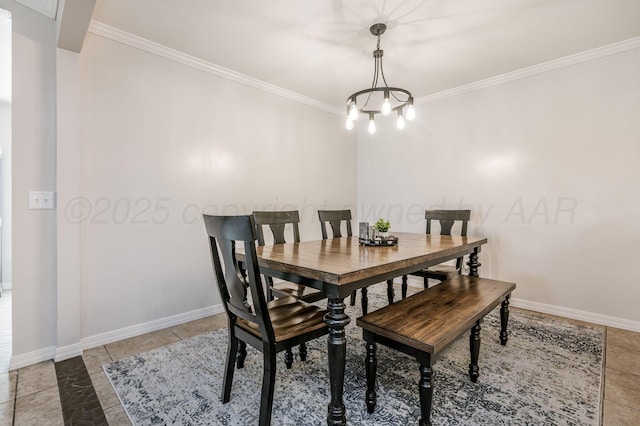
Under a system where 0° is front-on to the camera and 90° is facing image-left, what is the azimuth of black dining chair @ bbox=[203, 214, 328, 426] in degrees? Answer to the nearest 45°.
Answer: approximately 225°

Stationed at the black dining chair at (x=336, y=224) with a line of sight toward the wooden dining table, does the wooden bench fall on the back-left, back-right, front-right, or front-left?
front-left

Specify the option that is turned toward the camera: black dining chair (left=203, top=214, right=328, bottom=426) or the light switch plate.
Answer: the light switch plate

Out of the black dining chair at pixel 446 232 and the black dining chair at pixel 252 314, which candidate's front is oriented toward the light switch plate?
the black dining chair at pixel 446 232

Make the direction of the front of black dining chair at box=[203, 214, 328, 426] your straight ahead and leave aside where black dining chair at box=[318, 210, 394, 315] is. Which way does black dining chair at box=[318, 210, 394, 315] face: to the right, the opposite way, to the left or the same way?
to the right

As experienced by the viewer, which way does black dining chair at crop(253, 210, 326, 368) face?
facing the viewer and to the right of the viewer

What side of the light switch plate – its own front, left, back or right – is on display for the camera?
front

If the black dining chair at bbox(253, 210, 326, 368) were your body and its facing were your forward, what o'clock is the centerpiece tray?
The centerpiece tray is roughly at 11 o'clock from the black dining chair.

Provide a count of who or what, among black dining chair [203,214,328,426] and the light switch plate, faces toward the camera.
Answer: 1

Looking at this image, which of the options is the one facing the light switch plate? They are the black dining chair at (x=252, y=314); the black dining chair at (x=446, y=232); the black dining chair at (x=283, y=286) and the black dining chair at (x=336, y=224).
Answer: the black dining chair at (x=446, y=232)

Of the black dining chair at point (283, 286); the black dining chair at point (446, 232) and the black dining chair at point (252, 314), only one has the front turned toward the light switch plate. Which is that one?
the black dining chair at point (446, 232)

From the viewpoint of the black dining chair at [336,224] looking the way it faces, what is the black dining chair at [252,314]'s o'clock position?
the black dining chair at [252,314] is roughly at 2 o'clock from the black dining chair at [336,224].

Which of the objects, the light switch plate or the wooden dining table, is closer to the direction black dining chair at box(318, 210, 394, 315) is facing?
the wooden dining table
